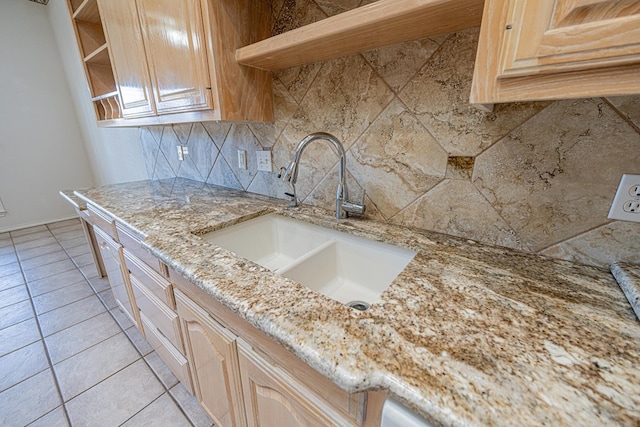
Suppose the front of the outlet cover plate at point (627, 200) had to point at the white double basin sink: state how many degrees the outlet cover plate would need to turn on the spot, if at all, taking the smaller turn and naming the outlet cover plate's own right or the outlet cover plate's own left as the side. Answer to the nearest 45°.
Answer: approximately 45° to the outlet cover plate's own right

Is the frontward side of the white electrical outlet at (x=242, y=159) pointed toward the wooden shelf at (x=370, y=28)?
no

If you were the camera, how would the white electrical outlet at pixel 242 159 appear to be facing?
facing the viewer and to the left of the viewer

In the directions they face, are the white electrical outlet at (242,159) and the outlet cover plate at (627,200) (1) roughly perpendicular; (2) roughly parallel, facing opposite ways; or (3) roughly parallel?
roughly parallel

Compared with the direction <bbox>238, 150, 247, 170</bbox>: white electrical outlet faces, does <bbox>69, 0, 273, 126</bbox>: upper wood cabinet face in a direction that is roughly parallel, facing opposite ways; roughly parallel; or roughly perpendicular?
roughly parallel

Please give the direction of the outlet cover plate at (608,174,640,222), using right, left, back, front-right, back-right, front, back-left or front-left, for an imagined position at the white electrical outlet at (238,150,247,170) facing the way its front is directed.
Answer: left

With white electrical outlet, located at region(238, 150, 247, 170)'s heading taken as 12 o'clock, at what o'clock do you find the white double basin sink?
The white double basin sink is roughly at 10 o'clock from the white electrical outlet.

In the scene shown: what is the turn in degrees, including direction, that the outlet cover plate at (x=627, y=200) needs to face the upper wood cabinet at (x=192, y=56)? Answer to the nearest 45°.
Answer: approximately 45° to its right

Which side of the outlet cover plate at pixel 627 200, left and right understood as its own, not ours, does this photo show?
front

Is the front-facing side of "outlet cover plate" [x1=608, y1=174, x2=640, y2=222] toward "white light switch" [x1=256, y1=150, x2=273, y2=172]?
no

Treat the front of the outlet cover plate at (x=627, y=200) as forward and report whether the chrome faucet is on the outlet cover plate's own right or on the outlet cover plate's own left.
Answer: on the outlet cover plate's own right

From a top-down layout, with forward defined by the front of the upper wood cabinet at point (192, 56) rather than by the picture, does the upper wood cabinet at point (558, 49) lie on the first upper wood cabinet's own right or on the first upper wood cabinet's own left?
on the first upper wood cabinet's own left
